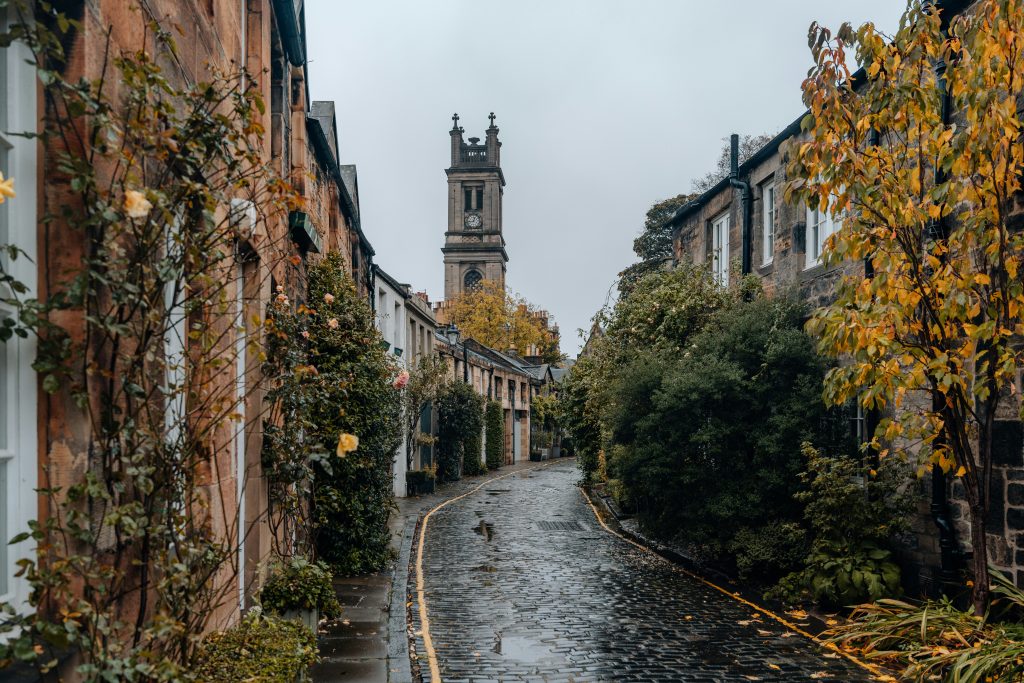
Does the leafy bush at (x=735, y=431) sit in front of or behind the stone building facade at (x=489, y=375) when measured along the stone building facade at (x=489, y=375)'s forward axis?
in front

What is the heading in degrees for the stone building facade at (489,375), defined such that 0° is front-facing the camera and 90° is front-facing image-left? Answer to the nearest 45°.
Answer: approximately 315°

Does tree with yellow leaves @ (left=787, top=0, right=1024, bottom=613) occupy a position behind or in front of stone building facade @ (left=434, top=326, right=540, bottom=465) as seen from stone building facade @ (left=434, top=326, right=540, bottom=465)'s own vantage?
in front
